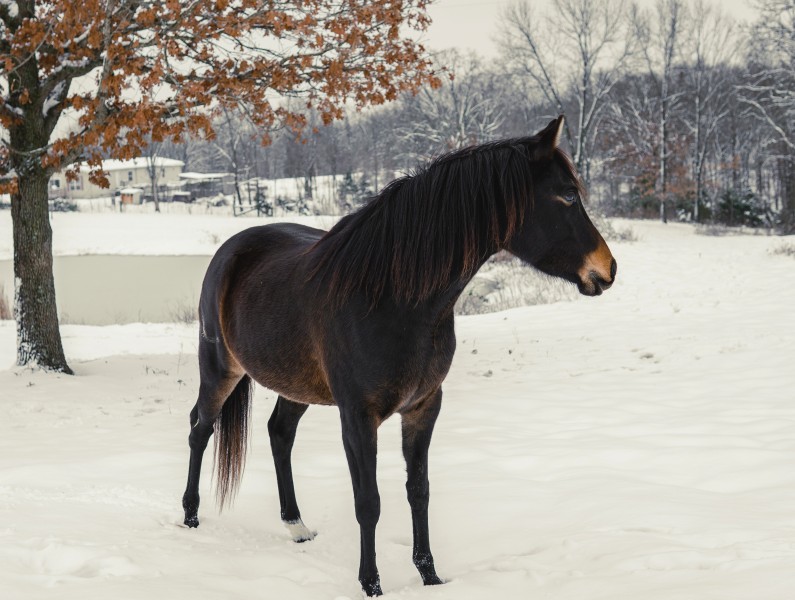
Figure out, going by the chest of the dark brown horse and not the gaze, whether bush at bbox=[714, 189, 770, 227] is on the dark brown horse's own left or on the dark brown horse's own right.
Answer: on the dark brown horse's own left

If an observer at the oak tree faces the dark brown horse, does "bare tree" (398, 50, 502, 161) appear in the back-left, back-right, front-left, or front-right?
back-left

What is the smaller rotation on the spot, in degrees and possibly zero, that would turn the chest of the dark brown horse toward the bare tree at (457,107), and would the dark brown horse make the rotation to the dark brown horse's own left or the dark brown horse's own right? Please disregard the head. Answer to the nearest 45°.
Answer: approximately 135° to the dark brown horse's own left

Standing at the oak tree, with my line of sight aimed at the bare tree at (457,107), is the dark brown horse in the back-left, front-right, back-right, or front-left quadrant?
back-right

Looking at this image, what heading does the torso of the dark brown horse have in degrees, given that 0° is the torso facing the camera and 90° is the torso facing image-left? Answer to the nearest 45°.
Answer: approximately 315°

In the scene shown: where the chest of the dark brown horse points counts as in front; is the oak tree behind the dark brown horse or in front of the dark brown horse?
behind

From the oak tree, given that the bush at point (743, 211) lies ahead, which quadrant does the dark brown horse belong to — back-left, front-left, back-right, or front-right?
back-right
